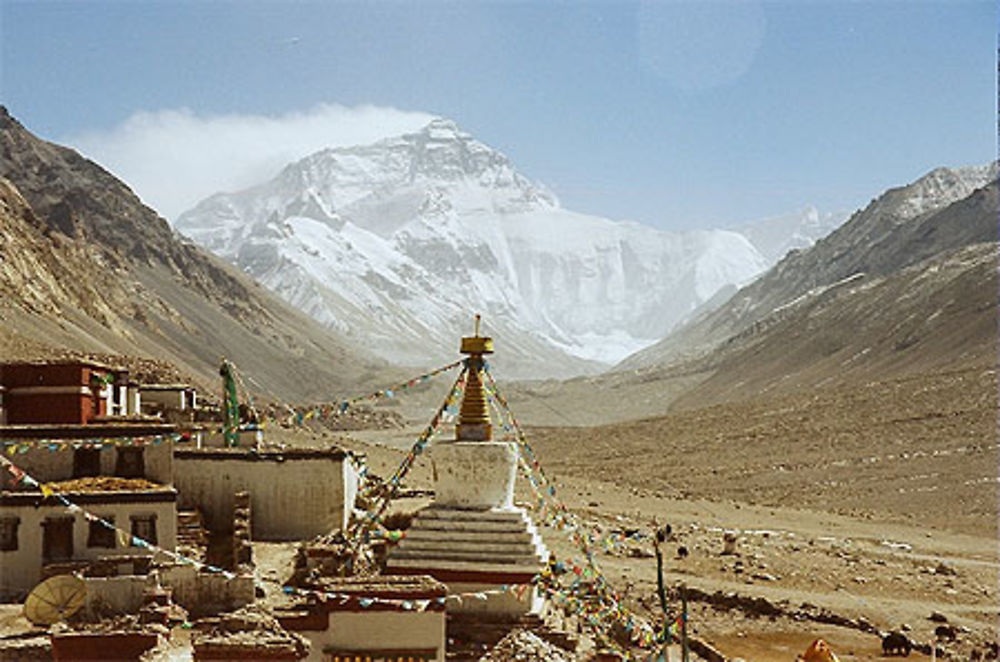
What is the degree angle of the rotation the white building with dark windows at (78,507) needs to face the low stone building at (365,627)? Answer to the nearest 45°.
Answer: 0° — it already faces it

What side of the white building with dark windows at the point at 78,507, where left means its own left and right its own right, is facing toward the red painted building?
back

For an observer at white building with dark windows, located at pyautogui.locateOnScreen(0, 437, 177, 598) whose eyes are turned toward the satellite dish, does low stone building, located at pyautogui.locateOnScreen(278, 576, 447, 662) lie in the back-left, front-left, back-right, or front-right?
front-left

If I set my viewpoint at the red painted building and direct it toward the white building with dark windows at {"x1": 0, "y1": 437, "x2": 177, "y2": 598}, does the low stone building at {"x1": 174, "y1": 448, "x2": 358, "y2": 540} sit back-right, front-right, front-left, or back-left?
front-left

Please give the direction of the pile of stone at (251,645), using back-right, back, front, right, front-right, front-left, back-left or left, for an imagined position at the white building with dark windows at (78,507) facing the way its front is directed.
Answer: front

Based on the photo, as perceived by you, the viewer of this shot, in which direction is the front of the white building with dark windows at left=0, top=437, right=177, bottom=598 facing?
facing the viewer

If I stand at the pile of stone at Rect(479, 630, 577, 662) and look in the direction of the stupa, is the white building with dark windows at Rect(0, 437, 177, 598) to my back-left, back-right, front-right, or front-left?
front-left

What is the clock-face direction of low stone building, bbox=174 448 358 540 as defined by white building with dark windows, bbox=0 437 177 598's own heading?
low stone building, bbox=174 448 358 540 is roughly at 8 o'clock from white building with dark windows, bbox=0 437 177 598.

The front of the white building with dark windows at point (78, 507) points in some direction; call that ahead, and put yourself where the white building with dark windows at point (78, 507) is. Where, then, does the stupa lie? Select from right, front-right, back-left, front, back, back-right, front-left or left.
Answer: front-left

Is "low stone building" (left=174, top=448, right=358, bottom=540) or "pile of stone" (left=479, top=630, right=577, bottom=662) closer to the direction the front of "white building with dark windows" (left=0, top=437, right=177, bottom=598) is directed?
the pile of stone

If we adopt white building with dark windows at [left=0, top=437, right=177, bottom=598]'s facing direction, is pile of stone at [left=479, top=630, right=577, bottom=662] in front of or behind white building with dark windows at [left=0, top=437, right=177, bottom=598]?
in front

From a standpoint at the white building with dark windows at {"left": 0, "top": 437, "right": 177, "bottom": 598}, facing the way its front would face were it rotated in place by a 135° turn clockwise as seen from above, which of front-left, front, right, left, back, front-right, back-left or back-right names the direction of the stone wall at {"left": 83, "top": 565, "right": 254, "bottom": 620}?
back

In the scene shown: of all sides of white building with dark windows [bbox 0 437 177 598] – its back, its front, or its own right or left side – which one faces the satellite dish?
front
